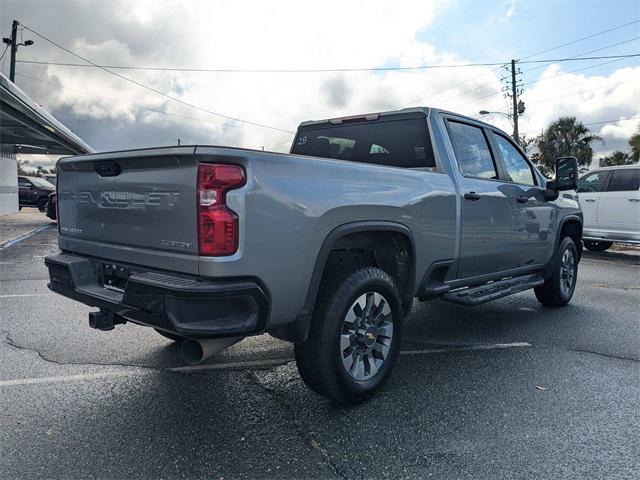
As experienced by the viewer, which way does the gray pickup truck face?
facing away from the viewer and to the right of the viewer

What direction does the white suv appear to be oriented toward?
to the viewer's left

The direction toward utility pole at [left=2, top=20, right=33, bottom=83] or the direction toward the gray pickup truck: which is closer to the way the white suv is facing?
the utility pole

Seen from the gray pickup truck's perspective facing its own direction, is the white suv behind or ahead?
ahead

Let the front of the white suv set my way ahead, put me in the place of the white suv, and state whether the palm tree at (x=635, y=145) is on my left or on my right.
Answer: on my right

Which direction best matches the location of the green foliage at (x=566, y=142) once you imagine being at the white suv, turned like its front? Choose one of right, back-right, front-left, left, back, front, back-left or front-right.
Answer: right

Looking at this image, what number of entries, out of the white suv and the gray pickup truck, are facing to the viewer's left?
1

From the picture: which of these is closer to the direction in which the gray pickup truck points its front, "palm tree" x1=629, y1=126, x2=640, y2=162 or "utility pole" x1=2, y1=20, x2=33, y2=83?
the palm tree

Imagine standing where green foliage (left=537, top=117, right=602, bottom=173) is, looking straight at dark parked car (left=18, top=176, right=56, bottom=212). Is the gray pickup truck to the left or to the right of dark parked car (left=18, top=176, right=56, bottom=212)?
left
